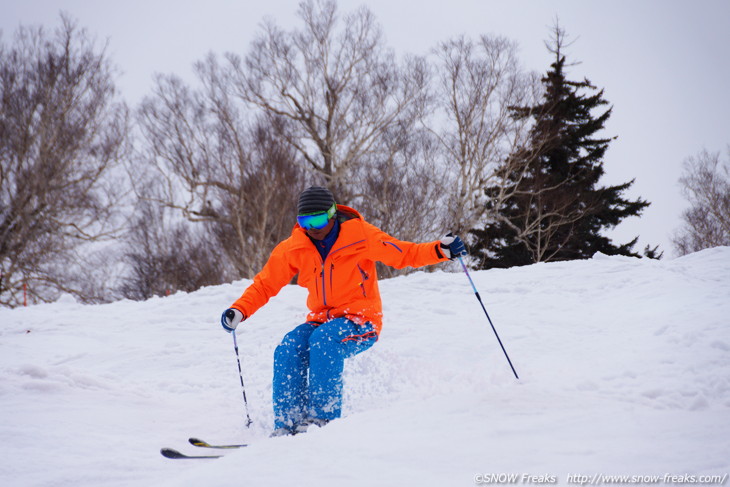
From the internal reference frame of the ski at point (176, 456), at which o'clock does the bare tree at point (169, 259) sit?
The bare tree is roughly at 3 o'clock from the ski.

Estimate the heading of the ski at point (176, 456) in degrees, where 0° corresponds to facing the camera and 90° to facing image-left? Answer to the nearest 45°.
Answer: approximately 90°

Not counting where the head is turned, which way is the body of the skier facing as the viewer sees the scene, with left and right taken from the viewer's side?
facing the viewer and to the left of the viewer

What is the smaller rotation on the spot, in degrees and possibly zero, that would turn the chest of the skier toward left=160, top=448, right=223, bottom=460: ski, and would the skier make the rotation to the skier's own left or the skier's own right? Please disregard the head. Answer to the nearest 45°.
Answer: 0° — they already face it

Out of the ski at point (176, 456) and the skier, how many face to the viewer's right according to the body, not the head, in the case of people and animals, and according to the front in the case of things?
0

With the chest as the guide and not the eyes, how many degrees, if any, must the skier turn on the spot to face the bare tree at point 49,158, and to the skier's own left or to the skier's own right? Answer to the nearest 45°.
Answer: approximately 90° to the skier's own right

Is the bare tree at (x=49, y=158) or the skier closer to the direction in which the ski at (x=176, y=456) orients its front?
the bare tree

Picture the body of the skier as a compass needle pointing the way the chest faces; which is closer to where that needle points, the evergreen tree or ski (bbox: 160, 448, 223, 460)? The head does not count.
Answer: the ski
